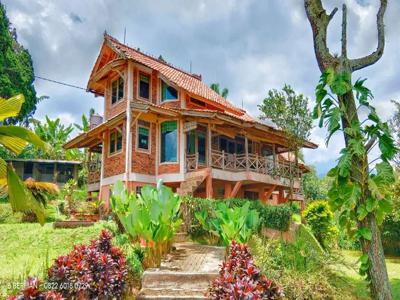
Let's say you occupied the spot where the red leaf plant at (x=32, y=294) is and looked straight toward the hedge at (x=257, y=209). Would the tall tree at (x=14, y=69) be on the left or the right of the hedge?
left

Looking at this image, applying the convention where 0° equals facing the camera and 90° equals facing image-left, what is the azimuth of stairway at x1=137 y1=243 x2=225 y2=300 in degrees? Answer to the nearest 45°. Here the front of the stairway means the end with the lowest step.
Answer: approximately 0°

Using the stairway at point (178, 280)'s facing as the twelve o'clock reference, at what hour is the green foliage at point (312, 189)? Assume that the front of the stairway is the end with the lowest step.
The green foliage is roughly at 7 o'clock from the stairway.

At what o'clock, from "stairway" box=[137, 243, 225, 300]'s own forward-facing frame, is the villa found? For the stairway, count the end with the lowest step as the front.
The villa is roughly at 6 o'clock from the stairway.

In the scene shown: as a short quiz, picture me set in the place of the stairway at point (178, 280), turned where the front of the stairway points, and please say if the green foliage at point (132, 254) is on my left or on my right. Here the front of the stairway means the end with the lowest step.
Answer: on my right

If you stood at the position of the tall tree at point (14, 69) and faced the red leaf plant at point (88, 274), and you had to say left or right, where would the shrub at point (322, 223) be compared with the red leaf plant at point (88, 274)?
left

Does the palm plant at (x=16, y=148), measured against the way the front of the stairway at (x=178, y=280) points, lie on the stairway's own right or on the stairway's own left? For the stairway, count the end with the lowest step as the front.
on the stairway's own right

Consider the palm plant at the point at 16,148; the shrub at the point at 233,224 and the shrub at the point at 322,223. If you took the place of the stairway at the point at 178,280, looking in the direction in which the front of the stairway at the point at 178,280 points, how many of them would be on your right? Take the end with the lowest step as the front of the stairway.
1

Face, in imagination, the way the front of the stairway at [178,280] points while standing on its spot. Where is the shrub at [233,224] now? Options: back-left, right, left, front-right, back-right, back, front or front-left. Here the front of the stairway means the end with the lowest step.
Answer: back-left

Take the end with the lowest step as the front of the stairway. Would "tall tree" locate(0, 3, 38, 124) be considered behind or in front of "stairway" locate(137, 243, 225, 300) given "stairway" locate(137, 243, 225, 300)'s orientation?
behind
